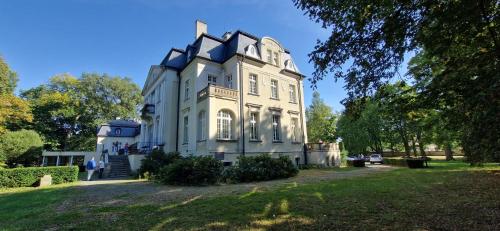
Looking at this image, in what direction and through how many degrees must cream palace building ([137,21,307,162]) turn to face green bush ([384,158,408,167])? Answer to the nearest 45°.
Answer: approximately 135° to its left

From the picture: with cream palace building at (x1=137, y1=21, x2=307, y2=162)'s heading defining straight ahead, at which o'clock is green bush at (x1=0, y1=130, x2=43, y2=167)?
The green bush is roughly at 12 o'clock from the cream palace building.

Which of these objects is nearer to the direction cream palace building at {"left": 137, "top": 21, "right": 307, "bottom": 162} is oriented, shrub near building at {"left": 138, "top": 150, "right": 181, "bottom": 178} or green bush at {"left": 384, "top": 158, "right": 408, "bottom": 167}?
the shrub near building

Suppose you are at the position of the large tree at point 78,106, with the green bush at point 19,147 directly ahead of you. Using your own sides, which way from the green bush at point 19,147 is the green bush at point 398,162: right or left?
left

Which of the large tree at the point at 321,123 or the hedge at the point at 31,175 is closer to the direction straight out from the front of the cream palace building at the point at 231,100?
the hedge

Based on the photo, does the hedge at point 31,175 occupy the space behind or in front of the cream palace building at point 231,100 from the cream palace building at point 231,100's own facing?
in front

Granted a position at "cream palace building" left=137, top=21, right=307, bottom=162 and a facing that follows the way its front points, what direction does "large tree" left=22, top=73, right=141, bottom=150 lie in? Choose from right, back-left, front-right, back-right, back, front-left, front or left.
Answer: right

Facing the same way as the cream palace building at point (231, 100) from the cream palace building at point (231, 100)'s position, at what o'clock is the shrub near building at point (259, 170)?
The shrub near building is roughly at 10 o'clock from the cream palace building.

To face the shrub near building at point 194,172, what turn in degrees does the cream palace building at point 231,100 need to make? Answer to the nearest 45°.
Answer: approximately 45° to its left

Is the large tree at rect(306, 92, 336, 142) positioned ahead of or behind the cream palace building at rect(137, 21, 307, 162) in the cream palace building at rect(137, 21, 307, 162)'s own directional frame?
behind

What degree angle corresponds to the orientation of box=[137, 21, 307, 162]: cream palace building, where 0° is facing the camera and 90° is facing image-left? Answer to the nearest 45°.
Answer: approximately 45°
